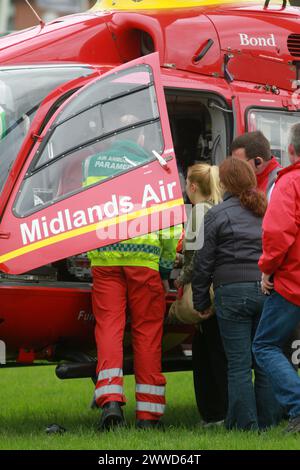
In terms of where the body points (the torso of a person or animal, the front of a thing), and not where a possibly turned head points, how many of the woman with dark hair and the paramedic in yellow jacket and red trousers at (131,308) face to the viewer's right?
0

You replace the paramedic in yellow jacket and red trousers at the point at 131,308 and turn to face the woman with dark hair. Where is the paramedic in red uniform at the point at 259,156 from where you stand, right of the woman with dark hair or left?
left

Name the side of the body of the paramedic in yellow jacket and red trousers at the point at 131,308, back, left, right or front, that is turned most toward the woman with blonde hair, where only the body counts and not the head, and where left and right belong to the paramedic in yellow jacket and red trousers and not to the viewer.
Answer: right

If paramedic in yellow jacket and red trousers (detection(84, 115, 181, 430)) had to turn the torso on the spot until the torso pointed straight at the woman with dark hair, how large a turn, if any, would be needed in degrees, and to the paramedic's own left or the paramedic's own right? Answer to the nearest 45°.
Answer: approximately 90° to the paramedic's own right

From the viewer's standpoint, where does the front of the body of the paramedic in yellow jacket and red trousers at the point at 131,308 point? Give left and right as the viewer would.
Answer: facing away from the viewer

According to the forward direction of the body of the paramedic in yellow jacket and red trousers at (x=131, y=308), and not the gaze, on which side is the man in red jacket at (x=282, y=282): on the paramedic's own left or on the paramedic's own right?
on the paramedic's own right

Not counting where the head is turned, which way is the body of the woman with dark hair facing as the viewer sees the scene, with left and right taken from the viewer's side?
facing away from the viewer and to the left of the viewer

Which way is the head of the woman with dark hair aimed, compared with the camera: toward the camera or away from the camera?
away from the camera

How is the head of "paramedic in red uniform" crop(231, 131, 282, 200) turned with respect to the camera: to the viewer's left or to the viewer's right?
to the viewer's left
